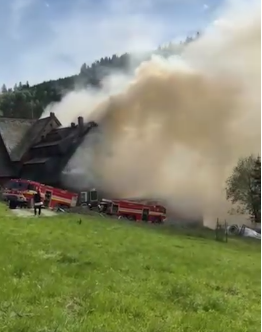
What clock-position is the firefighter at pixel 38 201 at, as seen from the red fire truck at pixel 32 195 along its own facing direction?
The firefighter is roughly at 10 o'clock from the red fire truck.

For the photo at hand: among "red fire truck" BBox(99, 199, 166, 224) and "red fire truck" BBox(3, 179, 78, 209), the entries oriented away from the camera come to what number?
0

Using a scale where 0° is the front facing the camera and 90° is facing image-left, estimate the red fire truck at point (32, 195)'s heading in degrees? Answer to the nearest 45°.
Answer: approximately 45°

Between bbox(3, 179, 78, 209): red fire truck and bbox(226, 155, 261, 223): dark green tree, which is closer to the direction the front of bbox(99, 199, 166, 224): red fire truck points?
the red fire truck

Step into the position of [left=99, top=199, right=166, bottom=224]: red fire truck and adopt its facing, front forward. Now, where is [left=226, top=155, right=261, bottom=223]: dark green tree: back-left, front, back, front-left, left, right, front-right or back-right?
back-right

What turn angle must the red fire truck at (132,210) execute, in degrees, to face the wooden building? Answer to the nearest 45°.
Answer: approximately 45° to its right

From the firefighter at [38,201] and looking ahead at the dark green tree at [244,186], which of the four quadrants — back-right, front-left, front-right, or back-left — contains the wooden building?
front-left

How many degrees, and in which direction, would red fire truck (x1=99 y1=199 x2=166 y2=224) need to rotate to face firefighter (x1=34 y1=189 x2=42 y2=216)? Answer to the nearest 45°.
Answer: approximately 45° to its left
